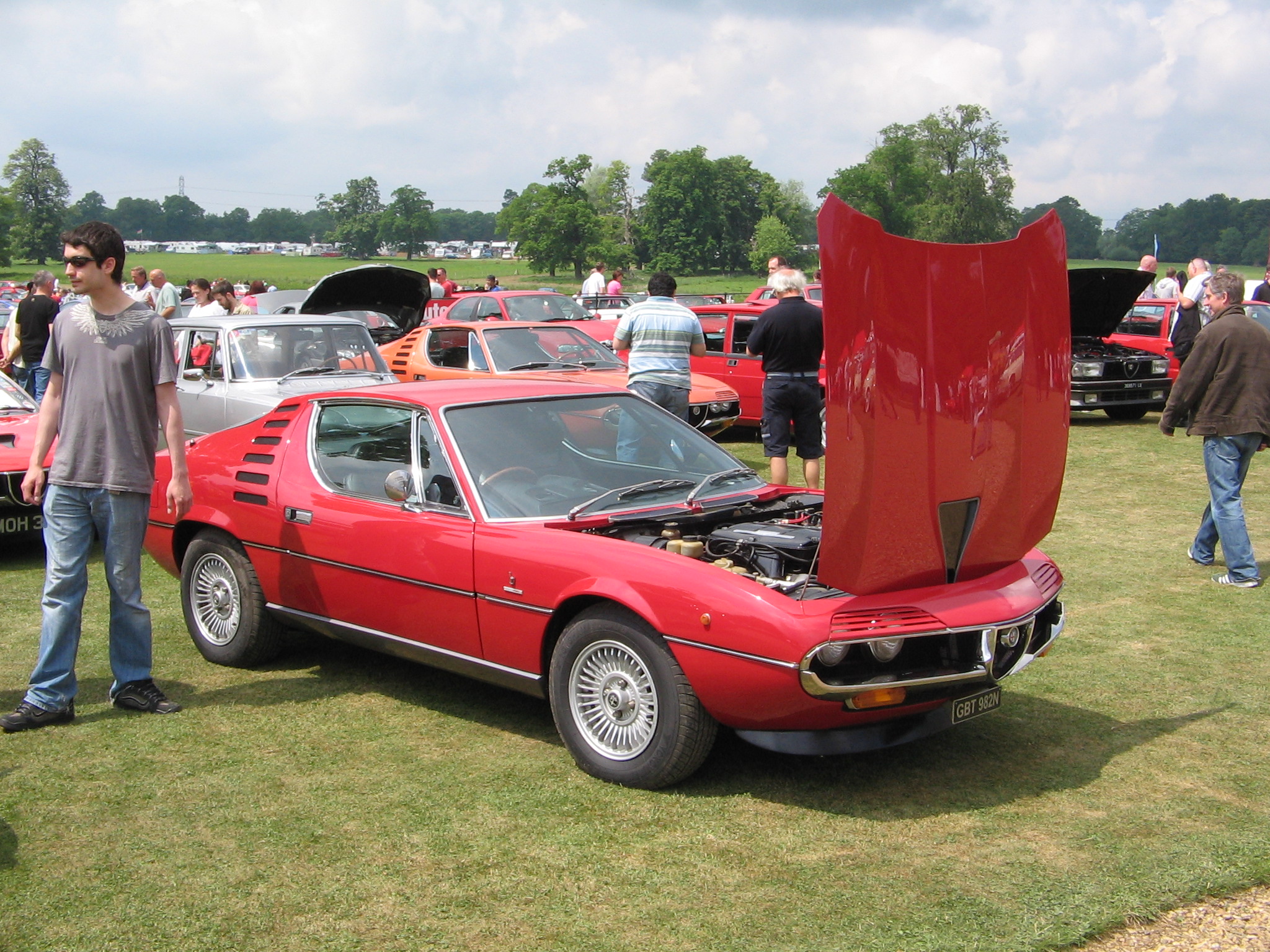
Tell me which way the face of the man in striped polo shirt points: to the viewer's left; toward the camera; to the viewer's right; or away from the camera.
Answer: away from the camera

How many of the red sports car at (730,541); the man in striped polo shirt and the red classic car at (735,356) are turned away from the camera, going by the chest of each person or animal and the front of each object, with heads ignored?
1

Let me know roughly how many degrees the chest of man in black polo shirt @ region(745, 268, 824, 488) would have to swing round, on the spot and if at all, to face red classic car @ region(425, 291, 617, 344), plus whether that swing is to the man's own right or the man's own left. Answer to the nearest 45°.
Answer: approximately 45° to the man's own left

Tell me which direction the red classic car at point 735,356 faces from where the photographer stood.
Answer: facing the viewer and to the right of the viewer

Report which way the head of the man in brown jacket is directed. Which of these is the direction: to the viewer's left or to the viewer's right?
to the viewer's left

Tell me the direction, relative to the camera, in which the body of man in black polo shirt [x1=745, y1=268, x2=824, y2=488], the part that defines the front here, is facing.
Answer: away from the camera

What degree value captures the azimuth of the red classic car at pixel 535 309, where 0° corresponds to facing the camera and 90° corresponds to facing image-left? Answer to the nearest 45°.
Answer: approximately 315°

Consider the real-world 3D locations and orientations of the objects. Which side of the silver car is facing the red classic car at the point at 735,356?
left

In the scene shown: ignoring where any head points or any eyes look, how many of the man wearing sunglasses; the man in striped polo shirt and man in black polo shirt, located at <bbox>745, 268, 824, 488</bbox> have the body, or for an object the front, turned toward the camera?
1

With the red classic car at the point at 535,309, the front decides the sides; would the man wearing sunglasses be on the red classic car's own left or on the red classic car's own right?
on the red classic car's own right

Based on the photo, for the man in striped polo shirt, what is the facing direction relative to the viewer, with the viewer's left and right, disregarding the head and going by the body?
facing away from the viewer

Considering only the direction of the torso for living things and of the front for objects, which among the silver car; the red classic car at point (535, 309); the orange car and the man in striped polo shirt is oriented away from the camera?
the man in striped polo shirt

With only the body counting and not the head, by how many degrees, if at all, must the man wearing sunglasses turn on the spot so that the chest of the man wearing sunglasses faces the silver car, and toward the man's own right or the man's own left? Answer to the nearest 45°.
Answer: approximately 180°
